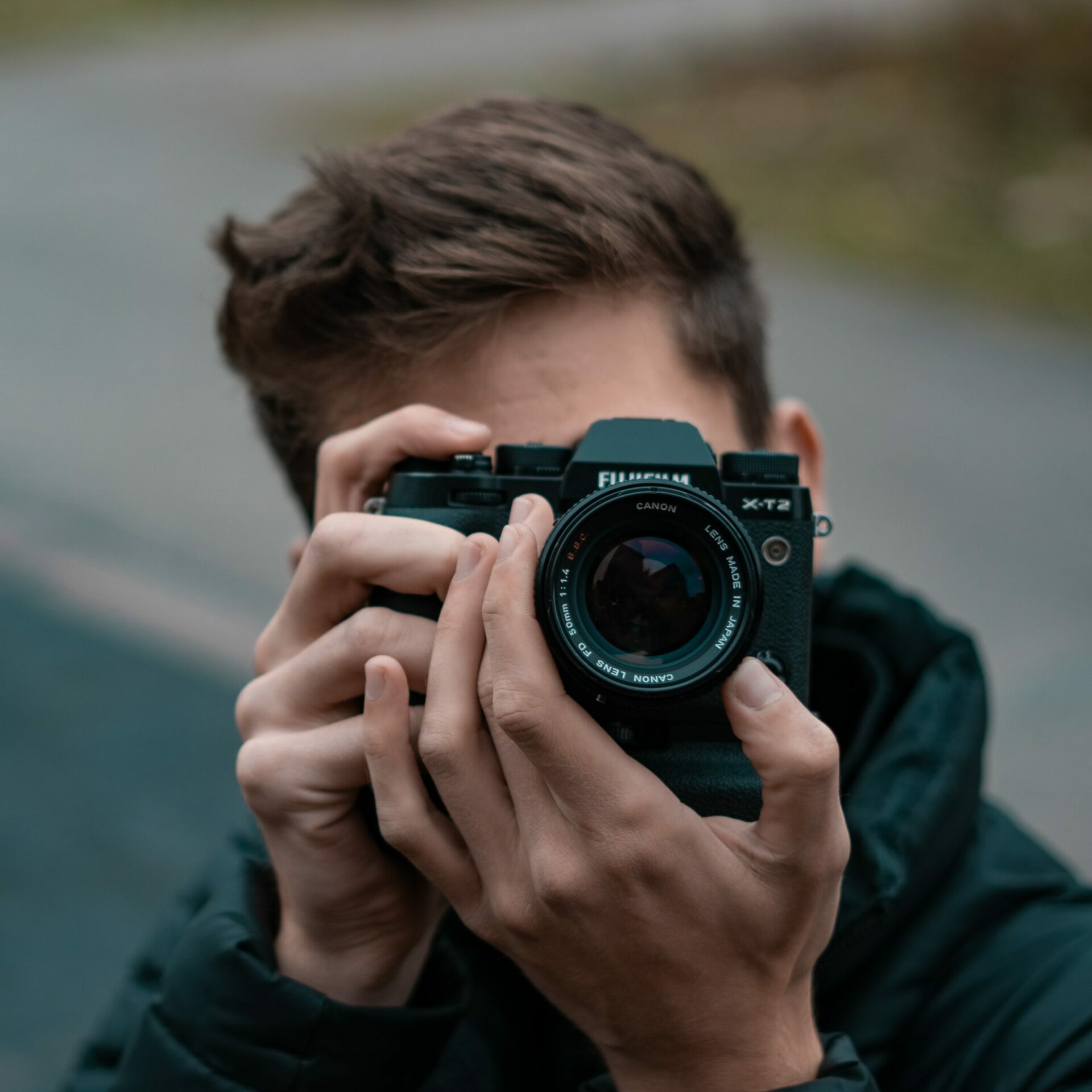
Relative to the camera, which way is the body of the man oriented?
toward the camera

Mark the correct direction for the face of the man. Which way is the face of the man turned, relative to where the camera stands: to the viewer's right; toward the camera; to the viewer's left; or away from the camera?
toward the camera
